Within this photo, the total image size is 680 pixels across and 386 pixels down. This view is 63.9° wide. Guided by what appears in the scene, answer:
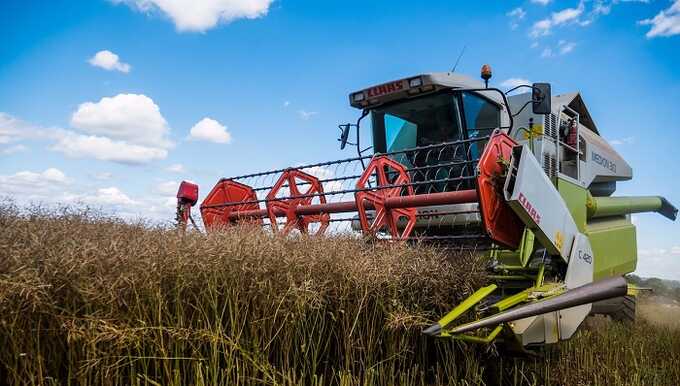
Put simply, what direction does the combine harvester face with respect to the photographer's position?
facing the viewer and to the left of the viewer
